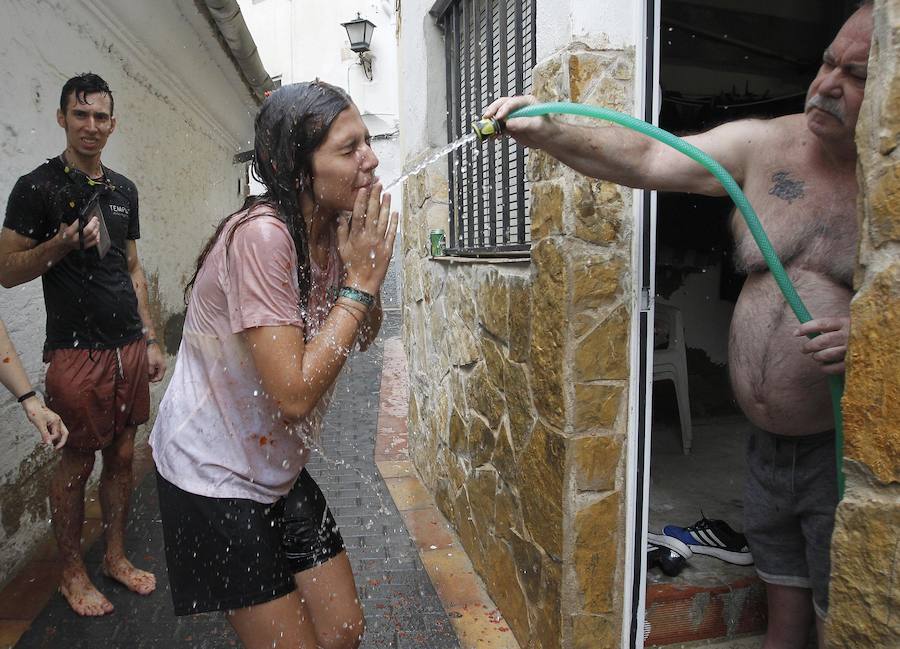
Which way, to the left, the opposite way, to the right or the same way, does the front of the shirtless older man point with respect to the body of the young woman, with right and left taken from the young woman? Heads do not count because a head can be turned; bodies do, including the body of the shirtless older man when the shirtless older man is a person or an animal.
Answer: the opposite way

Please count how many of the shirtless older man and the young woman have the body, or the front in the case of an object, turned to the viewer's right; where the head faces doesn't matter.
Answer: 1

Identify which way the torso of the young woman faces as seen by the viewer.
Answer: to the viewer's right

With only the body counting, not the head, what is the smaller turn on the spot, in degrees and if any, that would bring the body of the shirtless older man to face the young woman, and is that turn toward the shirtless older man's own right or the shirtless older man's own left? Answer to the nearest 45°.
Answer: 0° — they already face them

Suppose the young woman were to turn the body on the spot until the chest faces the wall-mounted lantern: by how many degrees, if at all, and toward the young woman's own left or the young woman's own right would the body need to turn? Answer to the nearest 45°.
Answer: approximately 90° to the young woman's own left

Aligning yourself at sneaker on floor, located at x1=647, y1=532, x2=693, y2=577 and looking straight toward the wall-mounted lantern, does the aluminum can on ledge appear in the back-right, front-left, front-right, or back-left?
front-left

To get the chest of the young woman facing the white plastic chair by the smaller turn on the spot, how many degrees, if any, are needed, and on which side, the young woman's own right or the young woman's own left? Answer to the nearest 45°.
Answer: approximately 45° to the young woman's own left

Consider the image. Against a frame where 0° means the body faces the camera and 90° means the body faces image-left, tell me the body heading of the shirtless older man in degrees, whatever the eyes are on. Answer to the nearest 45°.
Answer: approximately 45°
